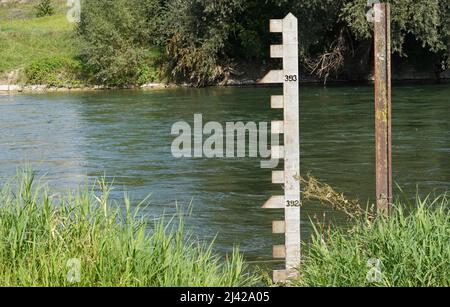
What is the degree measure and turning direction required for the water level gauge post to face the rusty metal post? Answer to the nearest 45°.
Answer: approximately 90° to its left

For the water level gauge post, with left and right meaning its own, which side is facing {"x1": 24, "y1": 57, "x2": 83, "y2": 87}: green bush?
back

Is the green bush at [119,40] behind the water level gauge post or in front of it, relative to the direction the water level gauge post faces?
behind

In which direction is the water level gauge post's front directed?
toward the camera
